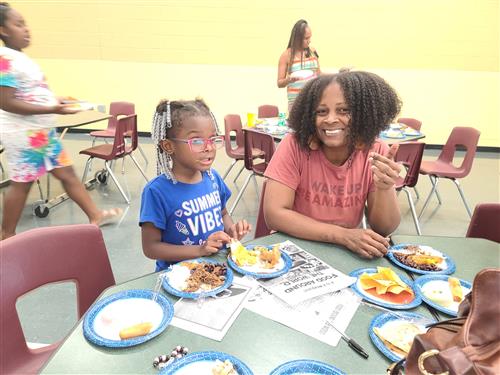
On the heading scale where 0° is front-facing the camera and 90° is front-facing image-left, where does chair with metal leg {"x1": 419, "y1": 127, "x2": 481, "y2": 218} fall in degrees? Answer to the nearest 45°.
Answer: approximately 45°

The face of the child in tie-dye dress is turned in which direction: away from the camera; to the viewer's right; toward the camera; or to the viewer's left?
to the viewer's right

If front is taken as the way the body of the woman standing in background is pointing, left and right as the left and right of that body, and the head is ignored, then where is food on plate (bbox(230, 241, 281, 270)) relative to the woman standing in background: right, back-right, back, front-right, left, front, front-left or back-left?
front-right

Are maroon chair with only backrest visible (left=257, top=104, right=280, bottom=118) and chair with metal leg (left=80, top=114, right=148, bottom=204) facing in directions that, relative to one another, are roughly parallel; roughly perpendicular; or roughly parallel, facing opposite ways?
roughly perpendicular

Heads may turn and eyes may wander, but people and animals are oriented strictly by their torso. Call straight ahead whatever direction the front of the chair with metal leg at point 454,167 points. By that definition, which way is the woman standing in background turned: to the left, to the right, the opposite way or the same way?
to the left

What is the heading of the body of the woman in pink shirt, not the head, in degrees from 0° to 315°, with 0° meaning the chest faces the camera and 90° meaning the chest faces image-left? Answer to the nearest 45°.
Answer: approximately 0°

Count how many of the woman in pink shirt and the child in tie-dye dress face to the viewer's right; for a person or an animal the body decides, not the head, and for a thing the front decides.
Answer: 1

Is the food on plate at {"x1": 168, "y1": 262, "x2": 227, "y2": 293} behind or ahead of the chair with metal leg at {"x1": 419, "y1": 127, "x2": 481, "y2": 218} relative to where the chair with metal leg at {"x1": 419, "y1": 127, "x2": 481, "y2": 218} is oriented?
ahead
